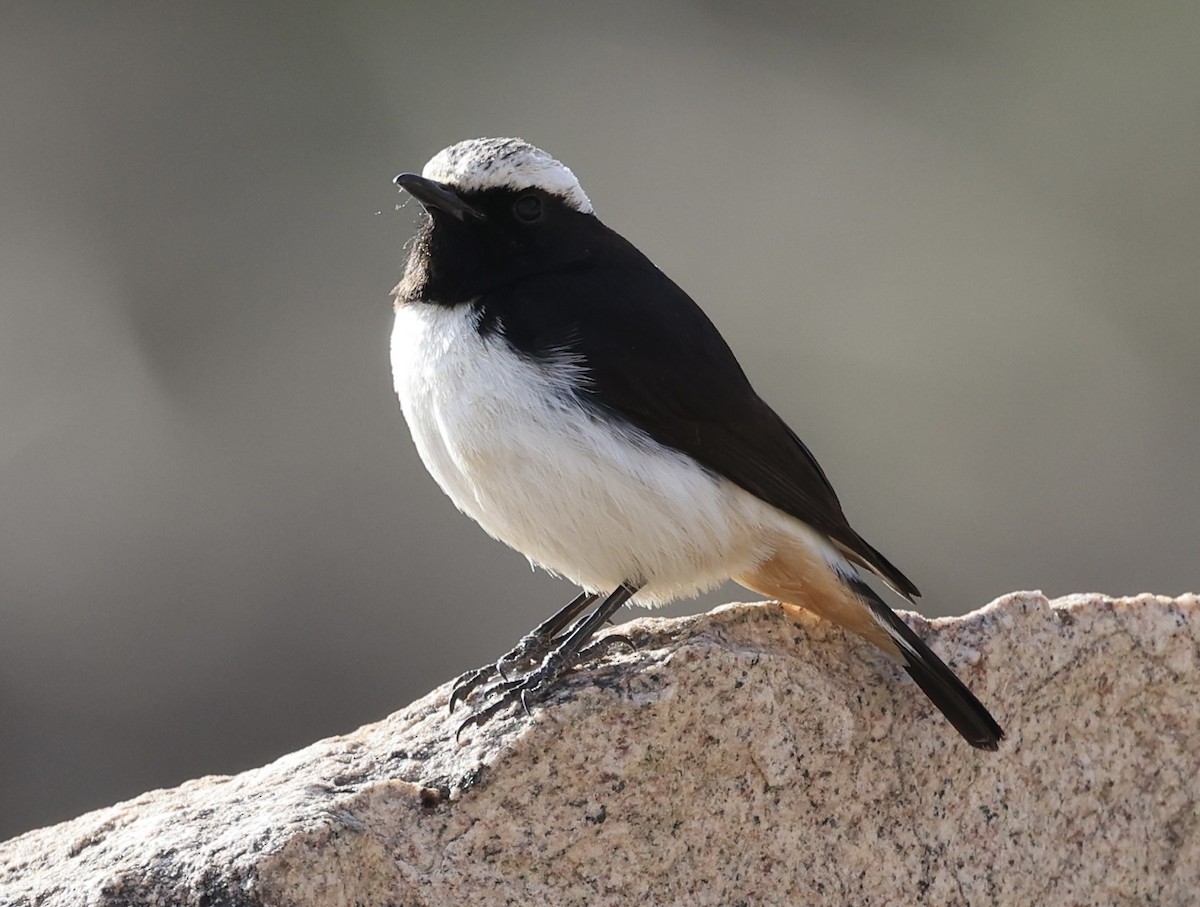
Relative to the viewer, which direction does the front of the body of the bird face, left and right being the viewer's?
facing to the left of the viewer
